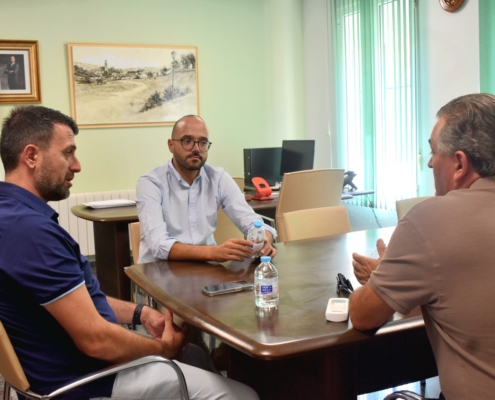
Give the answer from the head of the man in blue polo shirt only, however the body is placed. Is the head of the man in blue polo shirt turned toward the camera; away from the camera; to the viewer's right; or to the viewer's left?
to the viewer's right

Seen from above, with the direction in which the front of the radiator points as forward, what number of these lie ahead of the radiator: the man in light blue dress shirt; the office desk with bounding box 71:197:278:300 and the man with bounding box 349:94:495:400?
3

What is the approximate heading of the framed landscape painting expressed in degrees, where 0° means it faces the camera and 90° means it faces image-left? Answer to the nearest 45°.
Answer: approximately 0°

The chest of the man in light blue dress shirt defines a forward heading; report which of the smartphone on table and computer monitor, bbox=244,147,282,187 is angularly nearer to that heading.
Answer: the smartphone on table

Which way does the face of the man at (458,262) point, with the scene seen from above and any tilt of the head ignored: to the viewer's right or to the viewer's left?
to the viewer's left

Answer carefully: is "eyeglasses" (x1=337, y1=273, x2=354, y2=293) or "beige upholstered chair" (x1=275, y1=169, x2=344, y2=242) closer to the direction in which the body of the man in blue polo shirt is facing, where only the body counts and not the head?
the eyeglasses

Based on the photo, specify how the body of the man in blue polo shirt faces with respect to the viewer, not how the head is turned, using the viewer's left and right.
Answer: facing to the right of the viewer

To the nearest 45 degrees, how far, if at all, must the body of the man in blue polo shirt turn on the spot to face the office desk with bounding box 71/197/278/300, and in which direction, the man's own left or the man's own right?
approximately 90° to the man's own left

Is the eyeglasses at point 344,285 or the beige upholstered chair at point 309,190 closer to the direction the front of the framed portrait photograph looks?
the eyeglasses

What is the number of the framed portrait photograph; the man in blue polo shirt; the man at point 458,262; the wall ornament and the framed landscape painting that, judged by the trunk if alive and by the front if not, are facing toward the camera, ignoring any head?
3

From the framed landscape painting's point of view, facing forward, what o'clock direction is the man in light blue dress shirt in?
The man in light blue dress shirt is roughly at 12 o'clock from the framed landscape painting.

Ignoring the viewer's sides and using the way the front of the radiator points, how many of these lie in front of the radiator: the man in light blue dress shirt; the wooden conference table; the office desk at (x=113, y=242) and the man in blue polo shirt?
4

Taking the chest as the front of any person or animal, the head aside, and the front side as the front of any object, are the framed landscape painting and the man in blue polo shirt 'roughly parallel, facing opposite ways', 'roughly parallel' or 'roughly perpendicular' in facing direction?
roughly perpendicular
